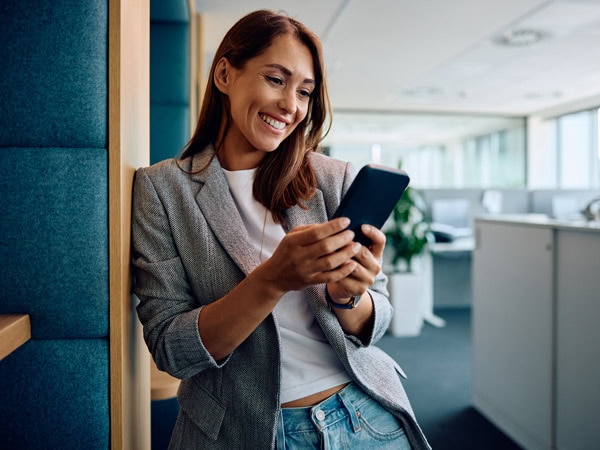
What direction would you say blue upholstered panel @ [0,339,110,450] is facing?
toward the camera

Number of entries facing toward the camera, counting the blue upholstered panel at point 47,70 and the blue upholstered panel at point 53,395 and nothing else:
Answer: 2

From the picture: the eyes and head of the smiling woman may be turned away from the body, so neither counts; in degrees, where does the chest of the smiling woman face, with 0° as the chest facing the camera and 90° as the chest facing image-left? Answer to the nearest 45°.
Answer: approximately 315°

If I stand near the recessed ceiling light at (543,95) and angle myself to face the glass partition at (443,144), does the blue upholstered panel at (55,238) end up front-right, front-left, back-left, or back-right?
back-left

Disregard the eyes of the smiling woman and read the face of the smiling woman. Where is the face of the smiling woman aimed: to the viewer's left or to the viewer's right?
to the viewer's right

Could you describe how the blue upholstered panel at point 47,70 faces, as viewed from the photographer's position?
facing the viewer

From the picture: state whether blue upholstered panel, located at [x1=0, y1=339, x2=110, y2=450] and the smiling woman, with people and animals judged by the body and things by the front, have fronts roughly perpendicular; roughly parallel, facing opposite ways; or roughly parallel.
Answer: roughly parallel

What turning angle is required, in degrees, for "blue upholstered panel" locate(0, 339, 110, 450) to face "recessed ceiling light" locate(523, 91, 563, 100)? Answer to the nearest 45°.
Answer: approximately 135° to its left

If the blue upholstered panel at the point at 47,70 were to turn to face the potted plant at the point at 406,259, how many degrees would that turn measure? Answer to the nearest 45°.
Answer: approximately 135° to its left

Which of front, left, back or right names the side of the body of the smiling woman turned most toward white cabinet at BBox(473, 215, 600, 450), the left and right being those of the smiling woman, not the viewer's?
left
